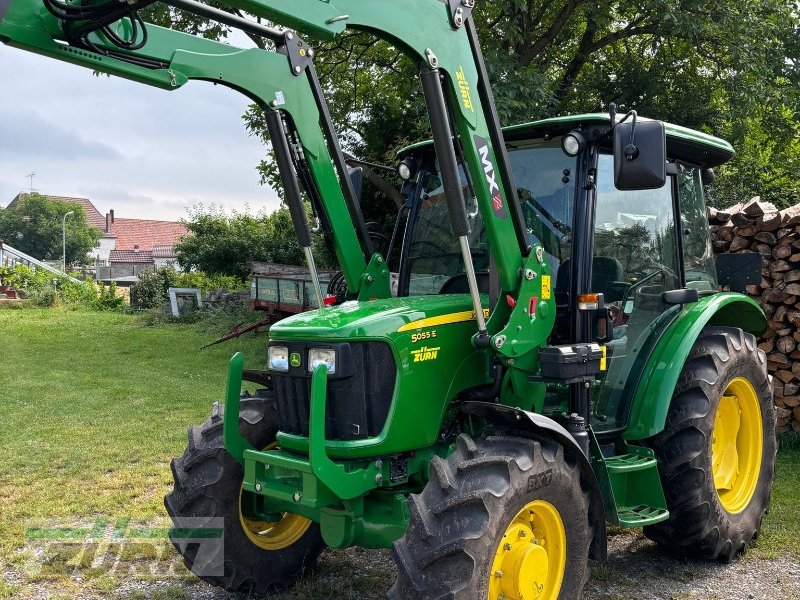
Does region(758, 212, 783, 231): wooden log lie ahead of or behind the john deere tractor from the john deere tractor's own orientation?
behind

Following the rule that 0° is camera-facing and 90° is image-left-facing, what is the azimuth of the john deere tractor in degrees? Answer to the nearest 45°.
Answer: approximately 45°

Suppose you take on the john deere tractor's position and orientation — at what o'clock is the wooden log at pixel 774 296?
The wooden log is roughly at 6 o'clock from the john deere tractor.

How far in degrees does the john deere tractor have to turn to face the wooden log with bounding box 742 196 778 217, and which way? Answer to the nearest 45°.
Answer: approximately 180°

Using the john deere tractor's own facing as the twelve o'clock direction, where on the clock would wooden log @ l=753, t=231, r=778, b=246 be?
The wooden log is roughly at 6 o'clock from the john deere tractor.

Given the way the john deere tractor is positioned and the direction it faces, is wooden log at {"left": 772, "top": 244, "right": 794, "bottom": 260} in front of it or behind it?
behind

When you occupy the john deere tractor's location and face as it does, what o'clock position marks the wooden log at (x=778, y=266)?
The wooden log is roughly at 6 o'clock from the john deere tractor.

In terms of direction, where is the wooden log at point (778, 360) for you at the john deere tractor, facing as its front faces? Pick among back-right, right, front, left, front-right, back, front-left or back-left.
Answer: back

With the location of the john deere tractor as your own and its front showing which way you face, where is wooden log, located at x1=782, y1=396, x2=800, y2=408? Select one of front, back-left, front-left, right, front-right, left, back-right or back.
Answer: back

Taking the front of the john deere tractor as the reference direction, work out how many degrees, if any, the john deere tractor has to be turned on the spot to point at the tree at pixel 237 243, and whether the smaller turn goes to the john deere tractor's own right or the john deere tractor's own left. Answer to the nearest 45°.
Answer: approximately 135° to the john deere tractor's own right

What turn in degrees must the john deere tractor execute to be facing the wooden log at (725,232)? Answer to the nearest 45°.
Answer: approximately 180°

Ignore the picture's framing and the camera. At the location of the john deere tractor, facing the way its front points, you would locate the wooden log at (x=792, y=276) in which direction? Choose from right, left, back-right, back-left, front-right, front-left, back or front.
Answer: back

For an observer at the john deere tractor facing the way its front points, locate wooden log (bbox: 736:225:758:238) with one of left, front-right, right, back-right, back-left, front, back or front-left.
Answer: back

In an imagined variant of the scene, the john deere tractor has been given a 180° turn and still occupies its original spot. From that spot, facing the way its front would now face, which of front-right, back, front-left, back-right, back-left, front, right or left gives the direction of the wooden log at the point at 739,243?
front
